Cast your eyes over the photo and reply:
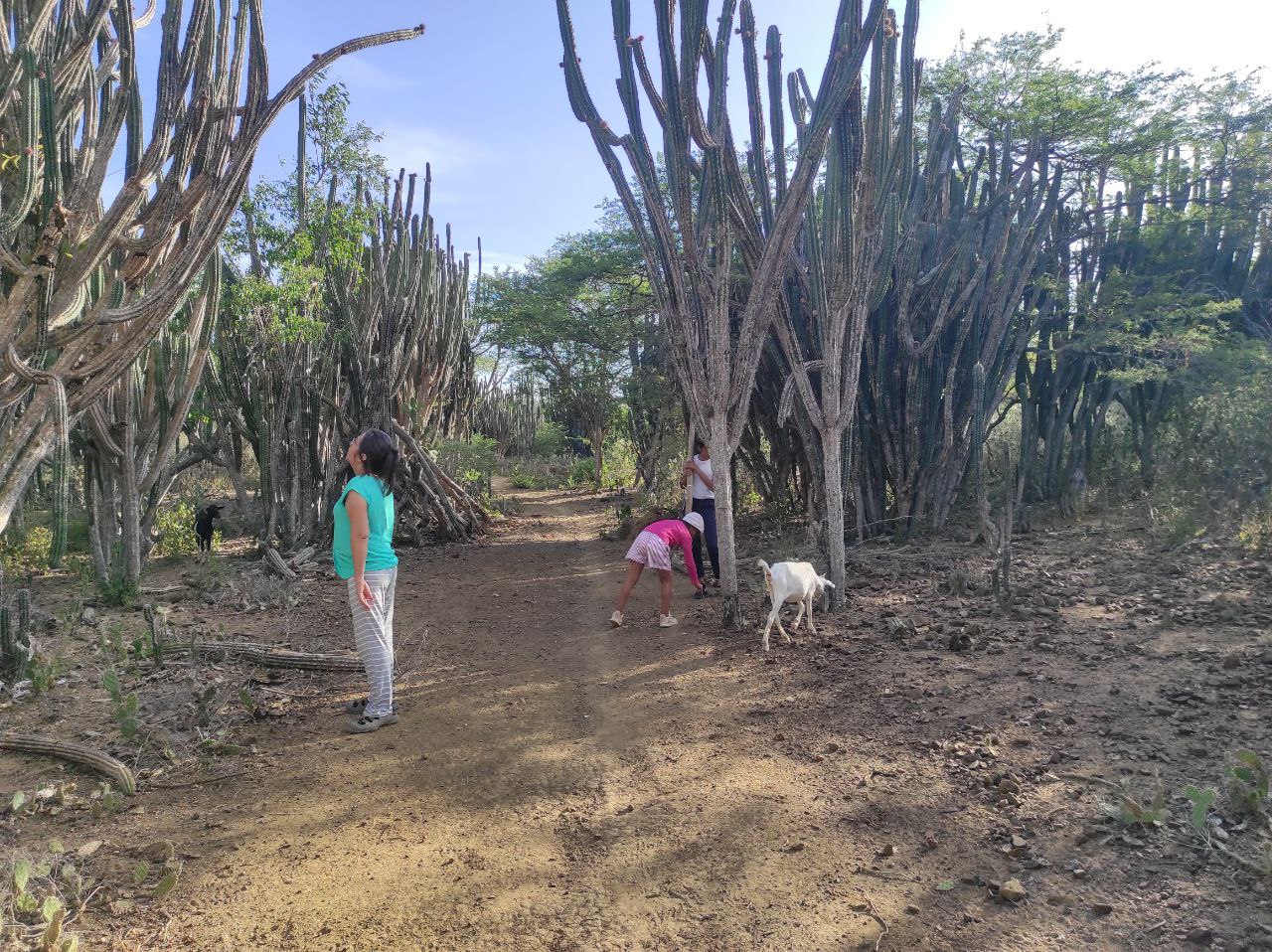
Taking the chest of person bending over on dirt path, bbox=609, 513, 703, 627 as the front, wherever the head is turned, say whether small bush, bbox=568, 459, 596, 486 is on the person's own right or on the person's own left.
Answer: on the person's own left

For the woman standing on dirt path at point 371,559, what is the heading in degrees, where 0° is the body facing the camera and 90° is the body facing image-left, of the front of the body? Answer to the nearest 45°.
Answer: approximately 90°

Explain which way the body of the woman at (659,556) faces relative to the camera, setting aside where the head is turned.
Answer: to the viewer's right

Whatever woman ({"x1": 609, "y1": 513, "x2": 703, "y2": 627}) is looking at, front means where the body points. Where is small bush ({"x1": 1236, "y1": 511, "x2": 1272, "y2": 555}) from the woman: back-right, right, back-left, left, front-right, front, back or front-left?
front

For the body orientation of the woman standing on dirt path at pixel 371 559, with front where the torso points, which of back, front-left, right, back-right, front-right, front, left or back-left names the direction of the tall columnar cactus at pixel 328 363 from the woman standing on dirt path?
right

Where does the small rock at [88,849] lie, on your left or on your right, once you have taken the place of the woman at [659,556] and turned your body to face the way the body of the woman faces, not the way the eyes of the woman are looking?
on your right

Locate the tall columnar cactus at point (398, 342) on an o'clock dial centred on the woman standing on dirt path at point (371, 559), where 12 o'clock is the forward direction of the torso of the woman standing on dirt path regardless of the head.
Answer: The tall columnar cactus is roughly at 3 o'clock from the woman standing on dirt path.

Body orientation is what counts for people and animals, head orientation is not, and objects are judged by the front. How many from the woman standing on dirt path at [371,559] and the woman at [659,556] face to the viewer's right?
1

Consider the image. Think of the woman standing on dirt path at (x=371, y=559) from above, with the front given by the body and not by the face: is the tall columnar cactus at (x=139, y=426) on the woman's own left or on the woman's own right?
on the woman's own right
